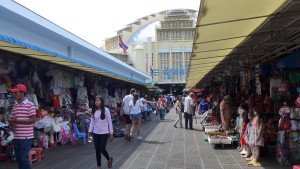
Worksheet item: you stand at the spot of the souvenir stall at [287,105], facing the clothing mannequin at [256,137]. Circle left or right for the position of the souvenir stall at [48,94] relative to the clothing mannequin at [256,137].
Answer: right

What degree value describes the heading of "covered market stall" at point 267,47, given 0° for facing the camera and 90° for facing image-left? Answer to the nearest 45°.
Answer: approximately 90°

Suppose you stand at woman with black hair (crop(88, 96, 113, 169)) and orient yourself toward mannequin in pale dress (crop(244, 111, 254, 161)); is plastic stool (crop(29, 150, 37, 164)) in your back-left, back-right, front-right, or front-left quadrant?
back-left

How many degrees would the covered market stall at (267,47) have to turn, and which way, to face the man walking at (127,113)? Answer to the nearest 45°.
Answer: approximately 45° to its right

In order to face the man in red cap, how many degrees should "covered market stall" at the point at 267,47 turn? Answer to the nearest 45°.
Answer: approximately 45° to its left

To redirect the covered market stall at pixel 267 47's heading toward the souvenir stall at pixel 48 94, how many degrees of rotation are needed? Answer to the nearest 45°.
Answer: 0° — it already faces it

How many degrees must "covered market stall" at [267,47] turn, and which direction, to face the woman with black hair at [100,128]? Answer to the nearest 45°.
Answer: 0° — it already faces them

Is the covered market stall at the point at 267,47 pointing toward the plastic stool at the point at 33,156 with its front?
yes
